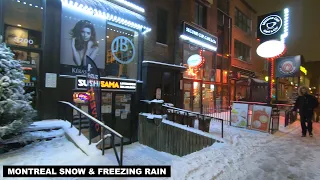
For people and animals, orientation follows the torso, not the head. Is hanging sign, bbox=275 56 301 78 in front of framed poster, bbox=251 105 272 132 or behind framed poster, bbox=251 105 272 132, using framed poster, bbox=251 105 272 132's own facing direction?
behind

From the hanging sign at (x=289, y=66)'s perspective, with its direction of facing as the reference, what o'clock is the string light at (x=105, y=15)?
The string light is roughly at 1 o'clock from the hanging sign.

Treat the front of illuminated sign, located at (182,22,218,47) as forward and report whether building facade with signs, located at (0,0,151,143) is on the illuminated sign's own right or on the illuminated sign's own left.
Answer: on the illuminated sign's own right

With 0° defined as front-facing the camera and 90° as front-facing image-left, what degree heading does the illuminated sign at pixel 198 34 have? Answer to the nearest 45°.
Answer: approximately 315°

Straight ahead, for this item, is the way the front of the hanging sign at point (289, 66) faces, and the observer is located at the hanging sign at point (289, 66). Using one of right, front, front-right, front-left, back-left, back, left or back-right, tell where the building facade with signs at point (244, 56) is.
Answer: back-right

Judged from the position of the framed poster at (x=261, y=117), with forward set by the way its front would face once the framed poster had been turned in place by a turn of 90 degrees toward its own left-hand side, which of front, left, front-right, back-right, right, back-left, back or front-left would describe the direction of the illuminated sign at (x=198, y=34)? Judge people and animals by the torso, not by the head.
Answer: back-left

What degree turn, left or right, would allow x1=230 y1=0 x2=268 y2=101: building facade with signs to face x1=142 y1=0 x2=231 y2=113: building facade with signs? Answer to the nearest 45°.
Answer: approximately 45° to its right
